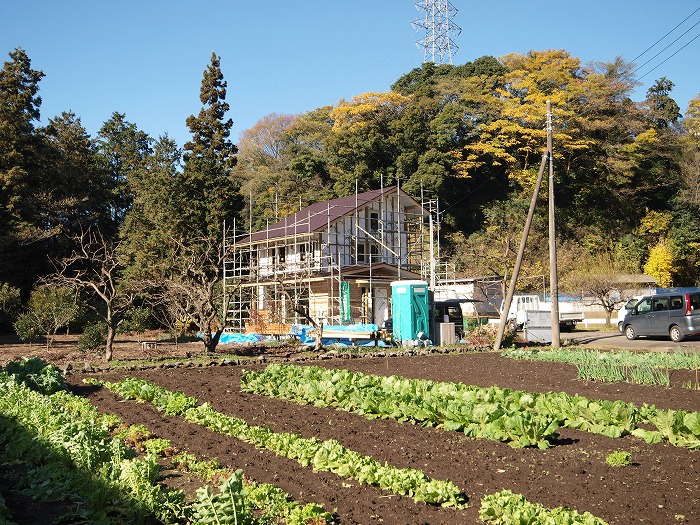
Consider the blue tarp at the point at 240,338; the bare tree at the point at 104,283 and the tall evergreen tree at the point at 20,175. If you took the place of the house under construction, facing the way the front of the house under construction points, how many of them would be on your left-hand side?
0

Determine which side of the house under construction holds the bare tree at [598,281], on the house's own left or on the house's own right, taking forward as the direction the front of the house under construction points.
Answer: on the house's own left

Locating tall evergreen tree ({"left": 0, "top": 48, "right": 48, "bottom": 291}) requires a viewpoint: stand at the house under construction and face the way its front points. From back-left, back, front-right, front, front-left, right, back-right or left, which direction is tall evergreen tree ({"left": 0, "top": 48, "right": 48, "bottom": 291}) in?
back-right

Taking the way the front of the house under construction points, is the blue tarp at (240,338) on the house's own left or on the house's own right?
on the house's own right

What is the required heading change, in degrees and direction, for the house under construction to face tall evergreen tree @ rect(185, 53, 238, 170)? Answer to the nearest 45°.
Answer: approximately 180°

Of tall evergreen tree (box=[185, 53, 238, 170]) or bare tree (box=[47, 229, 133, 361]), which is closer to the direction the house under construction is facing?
the bare tree

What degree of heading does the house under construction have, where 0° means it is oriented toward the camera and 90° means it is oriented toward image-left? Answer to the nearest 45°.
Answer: approximately 315°

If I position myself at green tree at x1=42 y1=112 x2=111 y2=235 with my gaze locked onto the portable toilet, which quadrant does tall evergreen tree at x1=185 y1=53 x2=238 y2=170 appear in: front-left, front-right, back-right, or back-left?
front-left

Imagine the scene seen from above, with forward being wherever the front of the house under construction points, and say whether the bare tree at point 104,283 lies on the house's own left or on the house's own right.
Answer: on the house's own right
